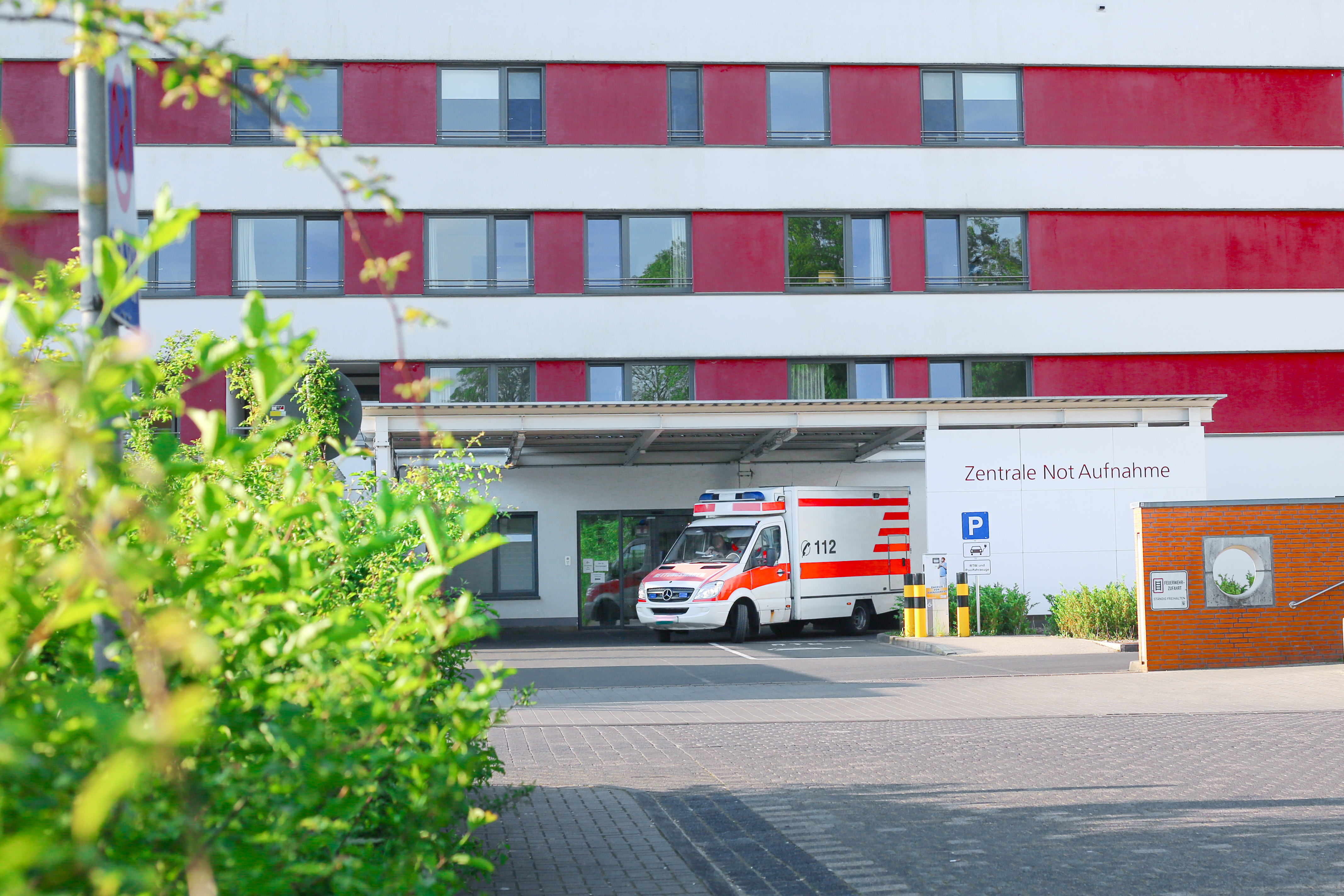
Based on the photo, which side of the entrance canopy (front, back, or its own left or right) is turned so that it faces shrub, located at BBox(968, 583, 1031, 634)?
left

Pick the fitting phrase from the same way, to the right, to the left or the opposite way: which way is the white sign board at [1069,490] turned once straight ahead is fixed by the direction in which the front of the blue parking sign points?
the same way

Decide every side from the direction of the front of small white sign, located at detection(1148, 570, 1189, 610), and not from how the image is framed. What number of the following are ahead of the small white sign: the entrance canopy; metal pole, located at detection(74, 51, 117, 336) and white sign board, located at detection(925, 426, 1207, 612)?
1

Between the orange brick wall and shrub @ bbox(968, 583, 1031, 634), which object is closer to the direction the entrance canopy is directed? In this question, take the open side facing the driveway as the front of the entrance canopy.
the orange brick wall

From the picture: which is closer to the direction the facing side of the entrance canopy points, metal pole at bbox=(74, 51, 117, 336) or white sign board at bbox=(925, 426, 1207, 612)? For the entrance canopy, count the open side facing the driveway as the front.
the metal pole

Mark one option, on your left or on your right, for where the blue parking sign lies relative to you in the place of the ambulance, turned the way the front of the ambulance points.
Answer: on your left

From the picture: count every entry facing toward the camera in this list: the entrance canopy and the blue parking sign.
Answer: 2

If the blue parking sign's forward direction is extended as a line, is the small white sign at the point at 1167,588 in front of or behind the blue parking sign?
in front

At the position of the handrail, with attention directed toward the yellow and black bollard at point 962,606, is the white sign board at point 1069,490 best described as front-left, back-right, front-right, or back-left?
front-right

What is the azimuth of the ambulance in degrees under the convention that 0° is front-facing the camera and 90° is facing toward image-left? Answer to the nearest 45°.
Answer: approximately 45°

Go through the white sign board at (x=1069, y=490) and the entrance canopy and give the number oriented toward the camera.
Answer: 2

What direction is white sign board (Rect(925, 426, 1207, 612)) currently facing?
toward the camera

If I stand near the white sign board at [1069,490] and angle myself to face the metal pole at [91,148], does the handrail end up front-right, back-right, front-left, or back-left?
front-left

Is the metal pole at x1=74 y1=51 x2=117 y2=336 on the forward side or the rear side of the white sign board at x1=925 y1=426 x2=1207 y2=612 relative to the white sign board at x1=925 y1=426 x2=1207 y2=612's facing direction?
on the forward side

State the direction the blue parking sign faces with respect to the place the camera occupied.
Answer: facing the viewer

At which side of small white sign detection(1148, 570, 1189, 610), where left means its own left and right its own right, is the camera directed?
front
